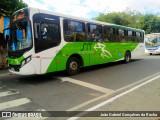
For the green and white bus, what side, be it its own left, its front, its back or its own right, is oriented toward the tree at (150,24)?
back

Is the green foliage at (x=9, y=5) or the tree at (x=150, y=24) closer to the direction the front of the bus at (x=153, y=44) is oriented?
the green foliage

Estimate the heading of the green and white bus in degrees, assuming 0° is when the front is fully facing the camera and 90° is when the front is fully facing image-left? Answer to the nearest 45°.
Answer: approximately 45°

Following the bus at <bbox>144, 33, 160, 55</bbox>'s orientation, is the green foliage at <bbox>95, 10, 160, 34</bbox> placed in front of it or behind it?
behind

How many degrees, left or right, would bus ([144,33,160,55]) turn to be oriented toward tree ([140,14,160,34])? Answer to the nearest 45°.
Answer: approximately 180°

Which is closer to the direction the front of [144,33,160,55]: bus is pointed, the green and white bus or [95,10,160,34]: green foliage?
the green and white bus
